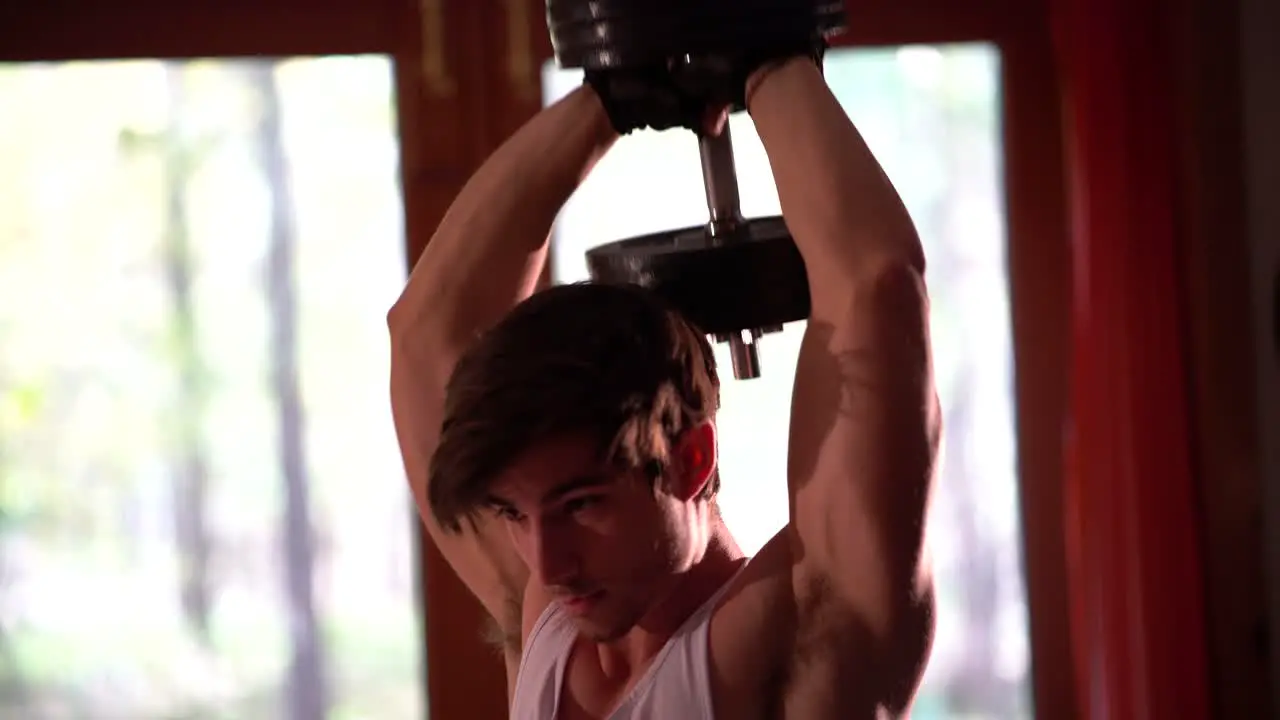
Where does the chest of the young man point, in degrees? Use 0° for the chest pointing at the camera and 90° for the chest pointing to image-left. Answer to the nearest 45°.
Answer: approximately 45°

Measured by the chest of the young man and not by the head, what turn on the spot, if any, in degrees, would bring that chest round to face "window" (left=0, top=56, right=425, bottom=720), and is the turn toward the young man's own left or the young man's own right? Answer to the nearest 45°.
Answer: approximately 90° to the young man's own right

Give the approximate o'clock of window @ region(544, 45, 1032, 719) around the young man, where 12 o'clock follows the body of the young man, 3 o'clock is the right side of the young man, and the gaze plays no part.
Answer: The window is roughly at 5 o'clock from the young man.

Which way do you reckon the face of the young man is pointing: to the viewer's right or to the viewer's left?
to the viewer's left
